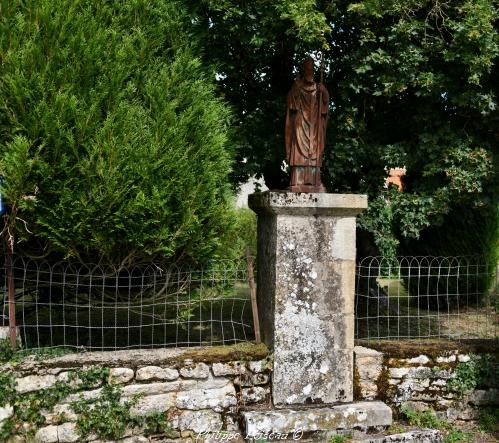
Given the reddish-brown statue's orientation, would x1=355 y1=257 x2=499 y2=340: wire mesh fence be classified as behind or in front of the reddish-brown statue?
behind

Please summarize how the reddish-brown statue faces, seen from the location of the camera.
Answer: facing the viewer

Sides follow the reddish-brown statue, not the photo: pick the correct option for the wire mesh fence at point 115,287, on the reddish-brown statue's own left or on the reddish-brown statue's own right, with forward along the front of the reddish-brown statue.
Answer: on the reddish-brown statue's own right
